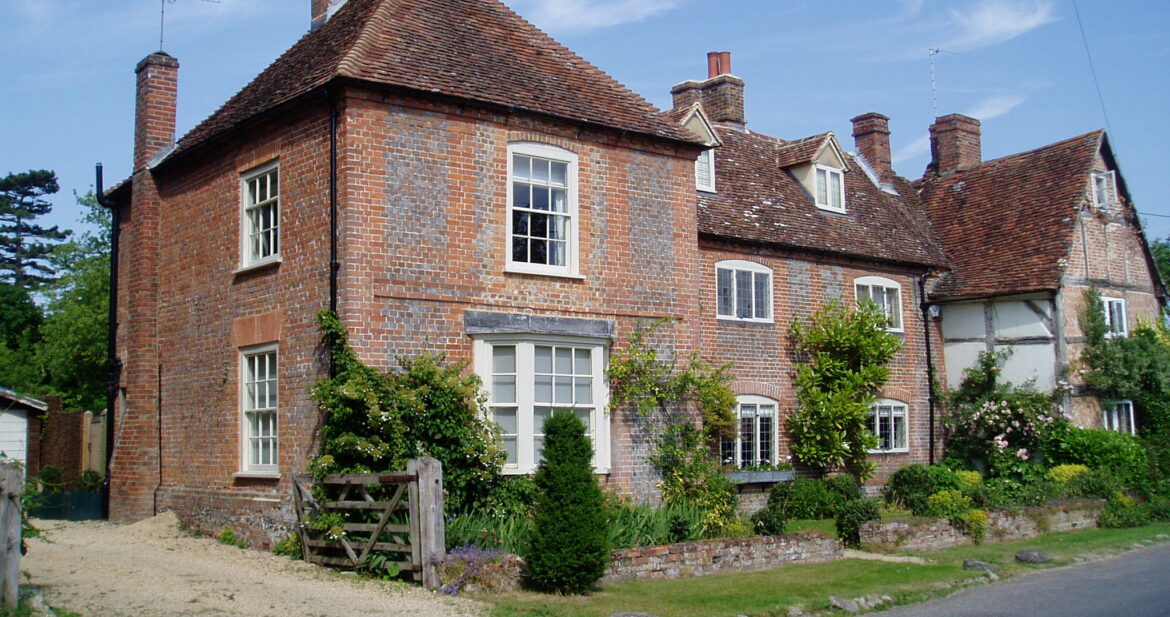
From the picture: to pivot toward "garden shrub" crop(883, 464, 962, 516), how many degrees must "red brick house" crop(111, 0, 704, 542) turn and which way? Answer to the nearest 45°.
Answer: approximately 90° to its left

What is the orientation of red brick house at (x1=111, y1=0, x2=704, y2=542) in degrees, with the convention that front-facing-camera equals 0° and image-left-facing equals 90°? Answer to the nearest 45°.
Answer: approximately 315°

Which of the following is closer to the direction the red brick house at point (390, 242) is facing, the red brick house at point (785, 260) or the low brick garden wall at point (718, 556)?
the low brick garden wall

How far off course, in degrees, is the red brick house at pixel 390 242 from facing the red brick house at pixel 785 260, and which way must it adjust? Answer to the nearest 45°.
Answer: approximately 90° to its left

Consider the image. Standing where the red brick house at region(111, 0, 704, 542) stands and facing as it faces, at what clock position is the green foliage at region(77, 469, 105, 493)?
The green foliage is roughly at 6 o'clock from the red brick house.

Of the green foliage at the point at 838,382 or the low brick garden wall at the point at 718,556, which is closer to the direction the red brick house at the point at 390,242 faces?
the low brick garden wall

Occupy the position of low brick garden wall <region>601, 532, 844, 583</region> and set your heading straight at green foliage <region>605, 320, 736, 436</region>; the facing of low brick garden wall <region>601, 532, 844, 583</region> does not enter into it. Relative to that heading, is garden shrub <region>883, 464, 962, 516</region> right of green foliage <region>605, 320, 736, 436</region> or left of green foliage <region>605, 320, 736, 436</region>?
right

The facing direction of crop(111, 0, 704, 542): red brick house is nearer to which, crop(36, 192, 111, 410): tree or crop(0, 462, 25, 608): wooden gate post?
the wooden gate post

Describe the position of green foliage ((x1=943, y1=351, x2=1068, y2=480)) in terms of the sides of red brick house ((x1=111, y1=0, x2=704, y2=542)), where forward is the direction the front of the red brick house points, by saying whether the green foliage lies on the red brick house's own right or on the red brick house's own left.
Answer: on the red brick house's own left
